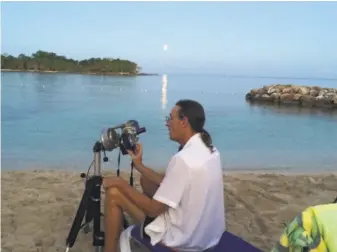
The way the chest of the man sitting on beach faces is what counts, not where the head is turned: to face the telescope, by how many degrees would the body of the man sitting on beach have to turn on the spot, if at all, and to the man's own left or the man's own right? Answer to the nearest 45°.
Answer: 0° — they already face it

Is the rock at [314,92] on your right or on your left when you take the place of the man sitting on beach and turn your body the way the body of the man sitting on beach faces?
on your right

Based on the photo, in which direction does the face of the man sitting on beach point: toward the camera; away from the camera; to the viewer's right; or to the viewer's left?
to the viewer's left

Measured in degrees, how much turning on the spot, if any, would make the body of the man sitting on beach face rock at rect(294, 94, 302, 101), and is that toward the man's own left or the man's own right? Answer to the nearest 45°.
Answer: approximately 45° to the man's own right

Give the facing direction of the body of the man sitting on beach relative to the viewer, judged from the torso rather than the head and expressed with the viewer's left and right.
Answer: facing away from the viewer and to the left of the viewer

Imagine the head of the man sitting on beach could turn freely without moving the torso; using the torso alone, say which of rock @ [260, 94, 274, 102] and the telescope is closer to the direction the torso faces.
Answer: the telescope

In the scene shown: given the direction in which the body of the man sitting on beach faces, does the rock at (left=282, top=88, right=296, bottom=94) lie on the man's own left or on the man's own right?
on the man's own right

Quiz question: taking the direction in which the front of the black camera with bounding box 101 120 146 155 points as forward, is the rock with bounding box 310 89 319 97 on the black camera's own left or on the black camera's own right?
on the black camera's own right

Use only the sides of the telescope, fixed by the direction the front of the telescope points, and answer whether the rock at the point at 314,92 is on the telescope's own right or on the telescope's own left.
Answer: on the telescope's own right

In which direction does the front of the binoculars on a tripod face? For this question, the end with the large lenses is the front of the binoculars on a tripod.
to the viewer's left

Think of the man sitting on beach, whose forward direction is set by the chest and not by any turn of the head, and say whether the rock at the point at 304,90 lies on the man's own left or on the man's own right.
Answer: on the man's own right

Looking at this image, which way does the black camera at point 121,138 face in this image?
to the viewer's left
